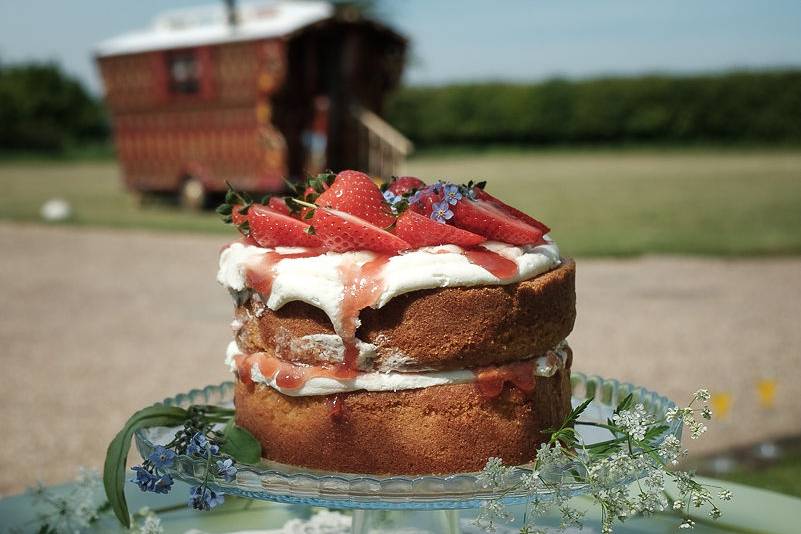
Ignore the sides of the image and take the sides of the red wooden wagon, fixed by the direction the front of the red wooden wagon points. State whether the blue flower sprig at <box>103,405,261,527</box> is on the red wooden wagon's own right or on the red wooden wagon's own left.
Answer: on the red wooden wagon's own right

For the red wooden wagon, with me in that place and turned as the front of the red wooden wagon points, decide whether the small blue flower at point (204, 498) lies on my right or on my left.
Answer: on my right
